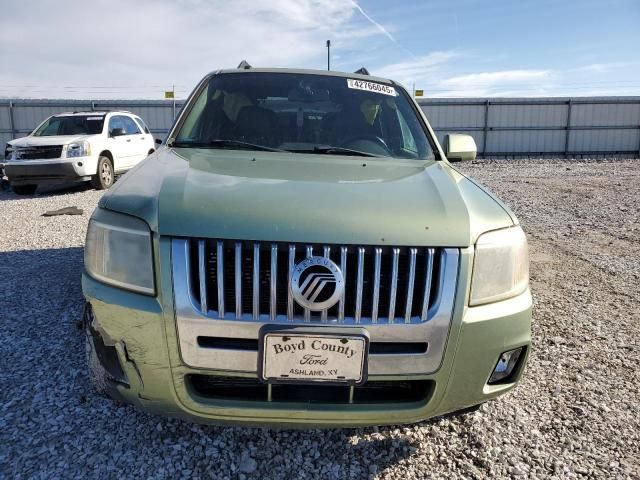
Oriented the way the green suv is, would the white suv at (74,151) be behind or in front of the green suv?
behind

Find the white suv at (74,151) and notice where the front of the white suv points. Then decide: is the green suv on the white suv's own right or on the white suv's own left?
on the white suv's own left

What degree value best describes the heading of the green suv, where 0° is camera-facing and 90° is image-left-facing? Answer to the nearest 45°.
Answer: approximately 0°

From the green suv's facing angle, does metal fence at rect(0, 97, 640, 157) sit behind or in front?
behind

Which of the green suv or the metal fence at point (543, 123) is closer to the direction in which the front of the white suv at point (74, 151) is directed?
the green suv

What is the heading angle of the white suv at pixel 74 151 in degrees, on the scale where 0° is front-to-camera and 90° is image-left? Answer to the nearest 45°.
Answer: approximately 45°

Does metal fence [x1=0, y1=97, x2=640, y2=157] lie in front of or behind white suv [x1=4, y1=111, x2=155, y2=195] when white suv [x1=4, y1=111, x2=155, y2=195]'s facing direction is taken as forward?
behind
